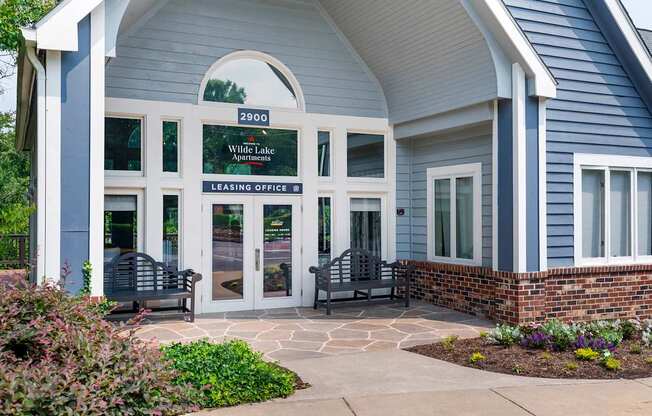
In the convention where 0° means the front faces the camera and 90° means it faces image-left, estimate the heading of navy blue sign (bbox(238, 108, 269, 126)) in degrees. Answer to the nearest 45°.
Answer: approximately 0°

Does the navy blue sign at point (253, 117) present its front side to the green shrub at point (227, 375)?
yes

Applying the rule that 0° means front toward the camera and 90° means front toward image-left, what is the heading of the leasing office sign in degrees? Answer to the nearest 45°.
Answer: approximately 0°

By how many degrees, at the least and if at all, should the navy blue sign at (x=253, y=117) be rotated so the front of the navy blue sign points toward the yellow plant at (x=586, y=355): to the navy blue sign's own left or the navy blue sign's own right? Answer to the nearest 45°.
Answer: approximately 45° to the navy blue sign's own left

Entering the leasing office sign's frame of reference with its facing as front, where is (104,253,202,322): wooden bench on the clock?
The wooden bench is roughly at 2 o'clock from the leasing office sign.

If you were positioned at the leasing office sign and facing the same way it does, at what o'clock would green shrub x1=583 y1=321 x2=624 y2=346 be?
The green shrub is roughly at 10 o'clock from the leasing office sign.

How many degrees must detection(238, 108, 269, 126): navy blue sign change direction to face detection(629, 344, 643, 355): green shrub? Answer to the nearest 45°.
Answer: approximately 45° to its left

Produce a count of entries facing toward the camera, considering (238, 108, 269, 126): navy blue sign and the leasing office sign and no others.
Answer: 2
